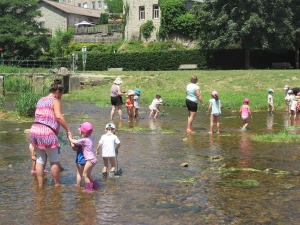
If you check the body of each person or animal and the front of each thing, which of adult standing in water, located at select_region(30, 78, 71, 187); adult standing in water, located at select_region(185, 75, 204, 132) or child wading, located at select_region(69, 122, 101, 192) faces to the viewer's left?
the child wading

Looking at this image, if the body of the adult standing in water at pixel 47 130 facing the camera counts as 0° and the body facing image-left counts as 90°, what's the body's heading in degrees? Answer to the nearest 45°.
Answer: approximately 225°

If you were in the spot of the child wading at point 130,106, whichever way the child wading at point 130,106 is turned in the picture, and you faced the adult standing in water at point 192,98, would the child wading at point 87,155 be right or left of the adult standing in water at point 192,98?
right

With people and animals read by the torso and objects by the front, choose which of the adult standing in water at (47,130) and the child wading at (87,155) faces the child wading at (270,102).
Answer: the adult standing in water

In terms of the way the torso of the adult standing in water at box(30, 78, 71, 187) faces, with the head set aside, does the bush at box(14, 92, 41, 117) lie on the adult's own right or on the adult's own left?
on the adult's own left

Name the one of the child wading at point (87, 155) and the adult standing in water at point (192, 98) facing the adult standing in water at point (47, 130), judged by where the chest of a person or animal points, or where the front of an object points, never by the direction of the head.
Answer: the child wading

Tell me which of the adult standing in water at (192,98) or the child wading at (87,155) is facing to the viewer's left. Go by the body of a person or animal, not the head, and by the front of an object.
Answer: the child wading
